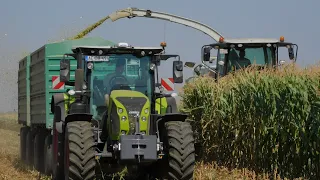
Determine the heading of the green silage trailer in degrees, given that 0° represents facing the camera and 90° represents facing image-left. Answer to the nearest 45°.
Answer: approximately 0°

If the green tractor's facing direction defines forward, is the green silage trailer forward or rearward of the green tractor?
rearward

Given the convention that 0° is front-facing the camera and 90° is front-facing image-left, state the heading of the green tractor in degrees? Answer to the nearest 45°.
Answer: approximately 0°

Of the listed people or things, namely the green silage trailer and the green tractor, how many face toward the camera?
2

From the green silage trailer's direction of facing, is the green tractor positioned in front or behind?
in front
